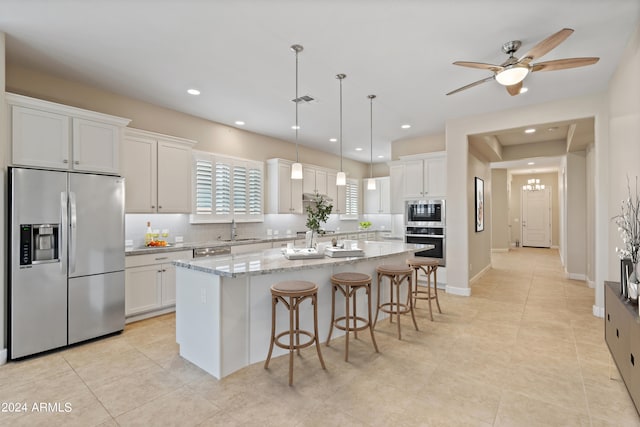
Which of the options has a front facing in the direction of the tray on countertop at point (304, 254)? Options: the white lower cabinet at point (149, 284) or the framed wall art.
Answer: the white lower cabinet

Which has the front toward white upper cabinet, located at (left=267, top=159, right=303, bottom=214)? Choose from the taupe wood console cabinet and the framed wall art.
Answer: the taupe wood console cabinet

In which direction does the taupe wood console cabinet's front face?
to the viewer's left

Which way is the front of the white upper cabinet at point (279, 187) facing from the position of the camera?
facing the viewer and to the right of the viewer

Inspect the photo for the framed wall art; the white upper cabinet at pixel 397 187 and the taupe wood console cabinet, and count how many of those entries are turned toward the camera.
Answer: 1

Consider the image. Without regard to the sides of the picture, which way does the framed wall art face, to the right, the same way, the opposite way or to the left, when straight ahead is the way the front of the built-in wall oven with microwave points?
to the left

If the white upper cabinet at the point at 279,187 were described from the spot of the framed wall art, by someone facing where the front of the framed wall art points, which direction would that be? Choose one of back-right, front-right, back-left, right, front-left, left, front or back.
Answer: back-right

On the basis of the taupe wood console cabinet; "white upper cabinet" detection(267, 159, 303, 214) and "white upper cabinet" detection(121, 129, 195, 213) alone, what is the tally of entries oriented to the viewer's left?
1

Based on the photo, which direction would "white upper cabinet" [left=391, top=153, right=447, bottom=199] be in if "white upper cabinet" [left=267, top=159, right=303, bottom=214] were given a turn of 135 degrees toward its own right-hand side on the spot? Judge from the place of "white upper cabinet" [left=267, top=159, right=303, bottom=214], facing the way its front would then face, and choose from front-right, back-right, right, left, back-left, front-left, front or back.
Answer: back

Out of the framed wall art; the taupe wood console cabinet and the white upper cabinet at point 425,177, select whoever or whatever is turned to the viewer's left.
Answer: the taupe wood console cabinet

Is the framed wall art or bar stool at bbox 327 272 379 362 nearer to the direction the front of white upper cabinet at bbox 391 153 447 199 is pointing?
the bar stool

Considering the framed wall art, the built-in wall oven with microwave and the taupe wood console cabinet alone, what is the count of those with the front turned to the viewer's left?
1

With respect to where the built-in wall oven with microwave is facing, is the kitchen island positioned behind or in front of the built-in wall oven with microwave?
in front

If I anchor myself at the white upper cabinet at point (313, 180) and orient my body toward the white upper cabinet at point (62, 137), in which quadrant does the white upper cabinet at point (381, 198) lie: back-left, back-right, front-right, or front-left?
back-left
